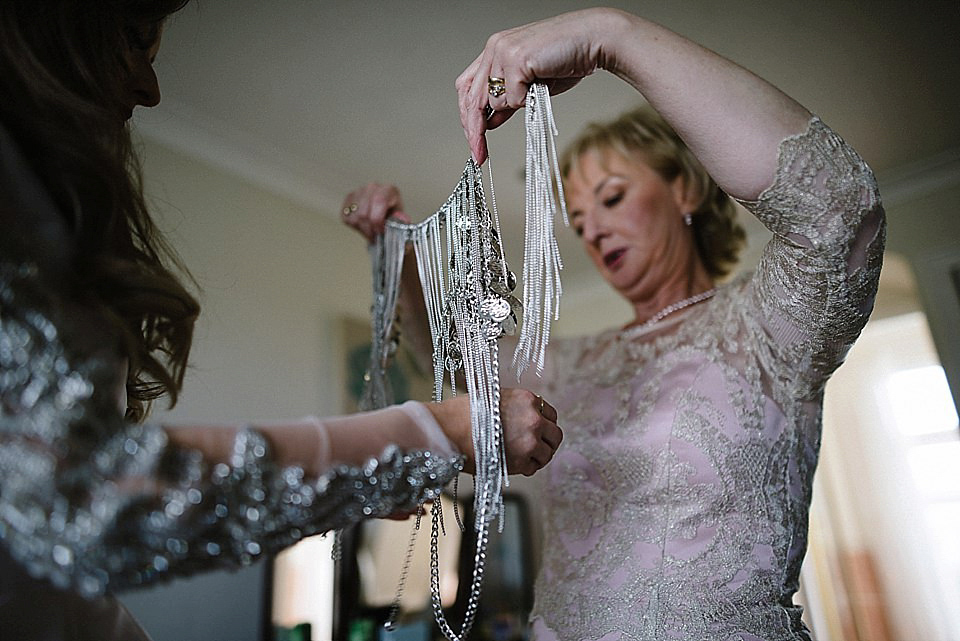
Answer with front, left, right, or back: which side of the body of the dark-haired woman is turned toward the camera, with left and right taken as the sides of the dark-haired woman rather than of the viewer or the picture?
right
